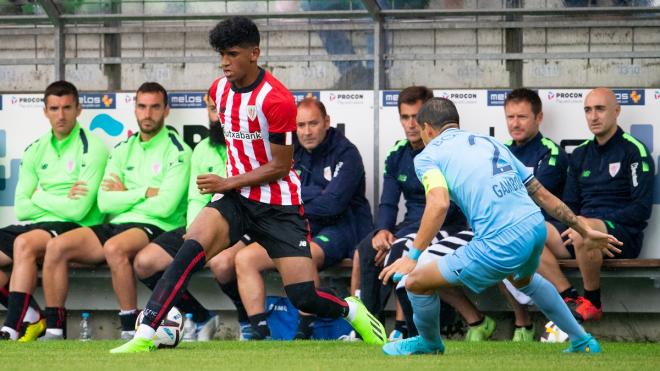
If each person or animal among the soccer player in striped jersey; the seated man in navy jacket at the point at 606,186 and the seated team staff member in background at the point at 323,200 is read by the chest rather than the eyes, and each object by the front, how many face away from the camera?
0

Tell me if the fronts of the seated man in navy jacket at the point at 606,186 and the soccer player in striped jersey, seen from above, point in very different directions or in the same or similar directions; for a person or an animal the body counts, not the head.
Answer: same or similar directions

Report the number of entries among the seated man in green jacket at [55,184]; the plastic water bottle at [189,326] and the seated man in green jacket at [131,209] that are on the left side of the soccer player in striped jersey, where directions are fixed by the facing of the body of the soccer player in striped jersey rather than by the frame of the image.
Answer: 0

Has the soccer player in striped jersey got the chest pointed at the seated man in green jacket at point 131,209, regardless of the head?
no

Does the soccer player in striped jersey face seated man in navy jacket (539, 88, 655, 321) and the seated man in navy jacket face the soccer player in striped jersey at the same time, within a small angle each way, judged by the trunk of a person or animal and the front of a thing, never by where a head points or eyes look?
no

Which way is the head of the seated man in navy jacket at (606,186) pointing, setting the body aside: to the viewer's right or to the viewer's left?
to the viewer's left

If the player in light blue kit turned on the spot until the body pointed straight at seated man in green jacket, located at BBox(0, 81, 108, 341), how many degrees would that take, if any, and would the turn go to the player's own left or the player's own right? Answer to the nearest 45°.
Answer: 0° — they already face them

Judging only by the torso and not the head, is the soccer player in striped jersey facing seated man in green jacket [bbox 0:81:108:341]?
no

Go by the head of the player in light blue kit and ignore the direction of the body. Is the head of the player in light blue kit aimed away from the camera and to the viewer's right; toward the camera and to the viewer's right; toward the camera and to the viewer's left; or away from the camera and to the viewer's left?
away from the camera and to the viewer's left

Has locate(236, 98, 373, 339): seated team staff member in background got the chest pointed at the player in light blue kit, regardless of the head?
no

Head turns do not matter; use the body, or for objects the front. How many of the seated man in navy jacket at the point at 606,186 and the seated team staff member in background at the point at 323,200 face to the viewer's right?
0

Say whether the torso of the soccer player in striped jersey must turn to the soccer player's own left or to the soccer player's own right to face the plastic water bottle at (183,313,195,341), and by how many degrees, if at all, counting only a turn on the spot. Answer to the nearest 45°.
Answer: approximately 135° to the soccer player's own right

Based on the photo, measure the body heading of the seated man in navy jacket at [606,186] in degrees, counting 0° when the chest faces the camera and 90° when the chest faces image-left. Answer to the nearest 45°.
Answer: approximately 45°

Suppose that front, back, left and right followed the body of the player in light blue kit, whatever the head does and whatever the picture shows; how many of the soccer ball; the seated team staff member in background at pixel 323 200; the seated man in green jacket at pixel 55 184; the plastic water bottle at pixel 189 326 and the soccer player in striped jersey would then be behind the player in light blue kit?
0

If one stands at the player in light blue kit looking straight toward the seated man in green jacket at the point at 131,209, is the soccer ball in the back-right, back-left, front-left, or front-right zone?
front-left

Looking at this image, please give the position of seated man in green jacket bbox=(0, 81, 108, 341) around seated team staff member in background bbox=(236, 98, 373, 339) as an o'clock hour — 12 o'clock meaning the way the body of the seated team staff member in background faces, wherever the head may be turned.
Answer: The seated man in green jacket is roughly at 2 o'clock from the seated team staff member in background.

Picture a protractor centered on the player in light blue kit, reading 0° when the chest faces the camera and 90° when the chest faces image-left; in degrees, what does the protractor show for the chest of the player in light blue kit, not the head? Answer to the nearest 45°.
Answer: approximately 135°

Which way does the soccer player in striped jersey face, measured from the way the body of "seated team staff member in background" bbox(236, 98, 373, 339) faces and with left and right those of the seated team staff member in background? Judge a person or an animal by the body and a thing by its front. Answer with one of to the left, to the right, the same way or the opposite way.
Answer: the same way

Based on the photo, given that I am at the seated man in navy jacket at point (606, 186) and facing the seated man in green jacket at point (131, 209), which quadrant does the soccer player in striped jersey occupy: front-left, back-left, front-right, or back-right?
front-left
